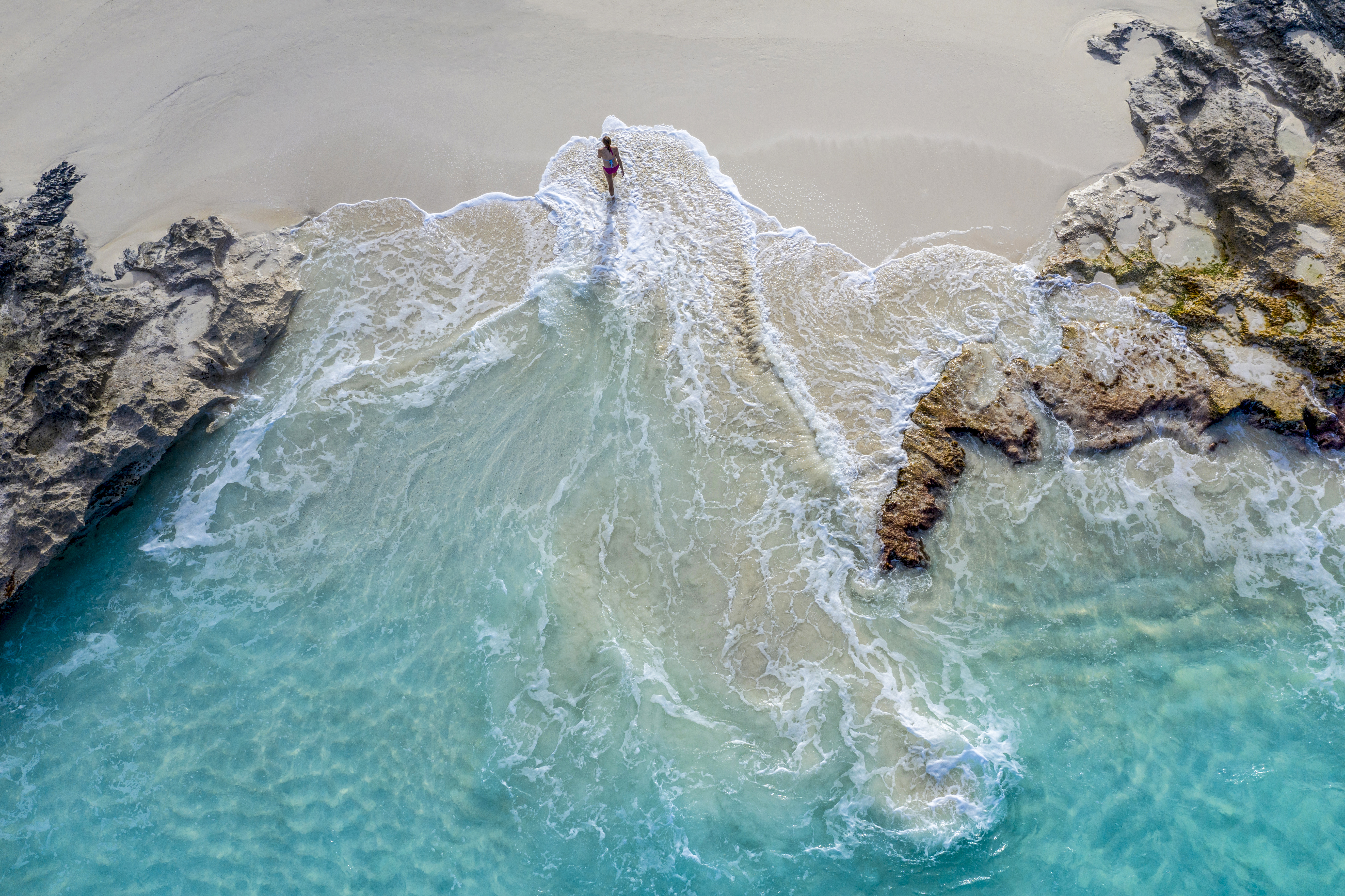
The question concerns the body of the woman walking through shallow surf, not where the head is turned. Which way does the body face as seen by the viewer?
away from the camera

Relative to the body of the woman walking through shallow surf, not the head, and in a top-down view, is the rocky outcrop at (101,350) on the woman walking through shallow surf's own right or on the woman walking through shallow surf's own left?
on the woman walking through shallow surf's own left

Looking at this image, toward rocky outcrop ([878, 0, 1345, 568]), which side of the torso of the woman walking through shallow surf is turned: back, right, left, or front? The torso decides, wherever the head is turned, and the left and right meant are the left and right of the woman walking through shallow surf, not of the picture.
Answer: right
